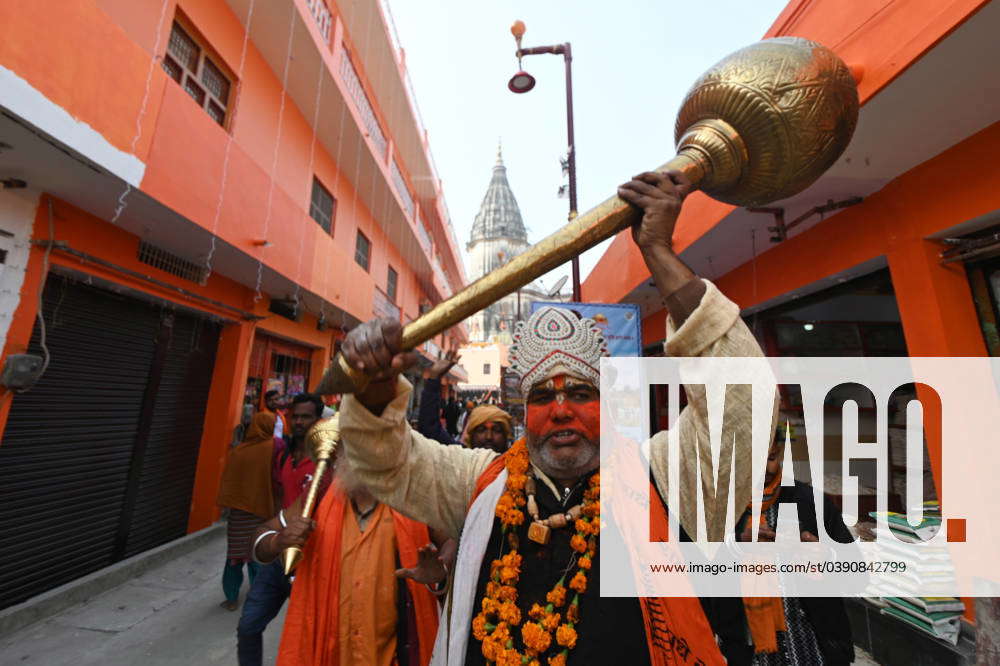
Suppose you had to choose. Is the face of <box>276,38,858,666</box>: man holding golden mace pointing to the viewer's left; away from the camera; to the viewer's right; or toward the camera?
toward the camera

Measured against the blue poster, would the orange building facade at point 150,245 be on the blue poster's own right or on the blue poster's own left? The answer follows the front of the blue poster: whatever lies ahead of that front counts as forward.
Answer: on the blue poster's own right

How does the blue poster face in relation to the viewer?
toward the camera

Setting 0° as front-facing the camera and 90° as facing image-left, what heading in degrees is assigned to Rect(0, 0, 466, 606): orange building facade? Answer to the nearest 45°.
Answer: approximately 315°

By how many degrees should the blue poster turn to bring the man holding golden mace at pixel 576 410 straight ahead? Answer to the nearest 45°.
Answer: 0° — it already faces them

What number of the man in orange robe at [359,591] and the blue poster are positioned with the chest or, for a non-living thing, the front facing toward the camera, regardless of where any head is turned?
2

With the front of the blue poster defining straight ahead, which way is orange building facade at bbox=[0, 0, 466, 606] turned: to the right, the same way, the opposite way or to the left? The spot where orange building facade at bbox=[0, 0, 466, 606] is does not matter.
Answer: to the left

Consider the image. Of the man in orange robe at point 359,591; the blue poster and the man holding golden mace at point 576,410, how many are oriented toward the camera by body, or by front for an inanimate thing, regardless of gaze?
3

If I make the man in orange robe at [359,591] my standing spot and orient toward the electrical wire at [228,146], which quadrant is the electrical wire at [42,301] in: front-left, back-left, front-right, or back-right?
front-left

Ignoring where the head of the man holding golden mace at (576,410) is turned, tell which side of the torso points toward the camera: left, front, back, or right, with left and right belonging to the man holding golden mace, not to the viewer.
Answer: front

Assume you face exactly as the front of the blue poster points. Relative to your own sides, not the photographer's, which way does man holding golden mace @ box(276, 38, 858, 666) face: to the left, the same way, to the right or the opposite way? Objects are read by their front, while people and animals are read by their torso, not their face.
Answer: the same way

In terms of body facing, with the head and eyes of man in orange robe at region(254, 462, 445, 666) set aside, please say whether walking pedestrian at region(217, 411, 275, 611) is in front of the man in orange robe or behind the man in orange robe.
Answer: behind
